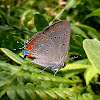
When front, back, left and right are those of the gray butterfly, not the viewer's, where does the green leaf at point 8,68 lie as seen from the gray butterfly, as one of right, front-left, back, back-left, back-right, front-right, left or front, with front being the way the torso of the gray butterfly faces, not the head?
back-right

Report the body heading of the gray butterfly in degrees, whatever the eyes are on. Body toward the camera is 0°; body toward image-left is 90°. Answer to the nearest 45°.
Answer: approximately 270°

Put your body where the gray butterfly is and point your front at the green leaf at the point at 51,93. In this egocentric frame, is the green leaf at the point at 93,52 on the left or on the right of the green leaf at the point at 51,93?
left

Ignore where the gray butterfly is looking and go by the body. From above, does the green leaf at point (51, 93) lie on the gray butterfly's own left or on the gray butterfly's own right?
on the gray butterfly's own right

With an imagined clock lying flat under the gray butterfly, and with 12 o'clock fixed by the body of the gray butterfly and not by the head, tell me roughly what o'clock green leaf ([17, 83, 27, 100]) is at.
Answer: The green leaf is roughly at 4 o'clock from the gray butterfly.
